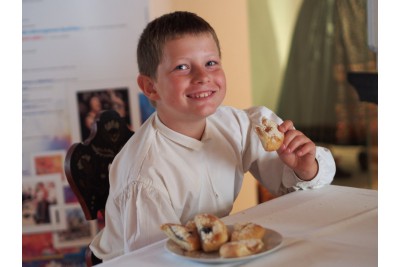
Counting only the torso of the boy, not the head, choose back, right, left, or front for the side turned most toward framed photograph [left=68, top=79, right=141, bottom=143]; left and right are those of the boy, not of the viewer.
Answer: back

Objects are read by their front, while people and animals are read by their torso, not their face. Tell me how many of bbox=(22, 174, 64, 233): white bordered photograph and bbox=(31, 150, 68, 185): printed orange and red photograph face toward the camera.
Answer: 2

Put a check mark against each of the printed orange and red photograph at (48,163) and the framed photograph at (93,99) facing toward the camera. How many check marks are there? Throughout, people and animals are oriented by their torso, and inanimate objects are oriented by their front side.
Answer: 2

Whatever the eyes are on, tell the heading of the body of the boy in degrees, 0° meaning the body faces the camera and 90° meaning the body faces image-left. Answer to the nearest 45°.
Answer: approximately 315°

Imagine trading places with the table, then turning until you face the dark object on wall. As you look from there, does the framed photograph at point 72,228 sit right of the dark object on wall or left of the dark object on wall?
left

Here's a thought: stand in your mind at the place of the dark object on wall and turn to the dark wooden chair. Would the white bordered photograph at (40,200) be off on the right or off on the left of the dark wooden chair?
right
